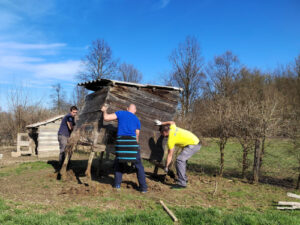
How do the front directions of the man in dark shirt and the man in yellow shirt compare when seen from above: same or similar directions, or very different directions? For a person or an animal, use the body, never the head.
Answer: very different directions

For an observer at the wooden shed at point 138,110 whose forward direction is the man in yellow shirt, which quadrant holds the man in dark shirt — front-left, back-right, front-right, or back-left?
back-right

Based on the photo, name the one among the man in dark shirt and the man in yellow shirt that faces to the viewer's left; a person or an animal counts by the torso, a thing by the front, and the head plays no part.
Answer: the man in yellow shirt

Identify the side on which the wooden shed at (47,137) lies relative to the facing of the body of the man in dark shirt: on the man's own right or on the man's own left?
on the man's own left

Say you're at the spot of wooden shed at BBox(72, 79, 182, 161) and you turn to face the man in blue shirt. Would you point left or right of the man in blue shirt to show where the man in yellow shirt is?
left

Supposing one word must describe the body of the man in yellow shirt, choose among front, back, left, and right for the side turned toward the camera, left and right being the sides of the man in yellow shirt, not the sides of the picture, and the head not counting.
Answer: left

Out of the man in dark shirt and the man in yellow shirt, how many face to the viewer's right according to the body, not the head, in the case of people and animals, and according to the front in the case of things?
1

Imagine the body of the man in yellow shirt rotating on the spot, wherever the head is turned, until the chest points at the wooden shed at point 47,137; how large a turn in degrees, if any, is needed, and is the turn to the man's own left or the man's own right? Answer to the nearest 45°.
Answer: approximately 45° to the man's own right

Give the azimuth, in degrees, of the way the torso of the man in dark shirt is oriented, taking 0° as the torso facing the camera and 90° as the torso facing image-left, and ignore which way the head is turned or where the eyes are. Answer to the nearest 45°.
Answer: approximately 270°

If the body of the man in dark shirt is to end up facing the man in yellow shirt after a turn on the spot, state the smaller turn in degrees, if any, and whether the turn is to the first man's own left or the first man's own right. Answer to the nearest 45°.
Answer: approximately 45° to the first man's own right
